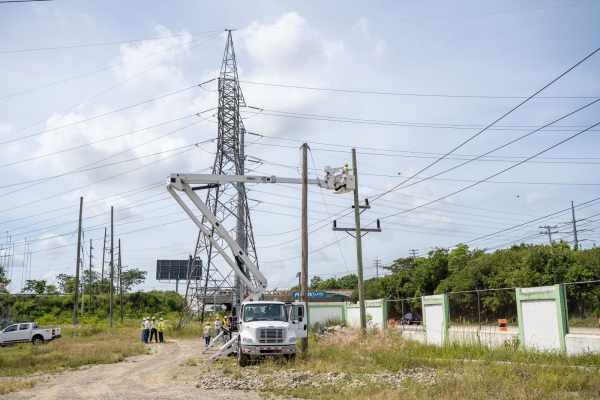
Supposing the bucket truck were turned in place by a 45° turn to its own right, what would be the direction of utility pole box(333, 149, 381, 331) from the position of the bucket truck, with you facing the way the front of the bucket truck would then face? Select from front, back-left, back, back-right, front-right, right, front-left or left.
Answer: back

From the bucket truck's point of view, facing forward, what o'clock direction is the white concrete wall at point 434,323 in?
The white concrete wall is roughly at 8 o'clock from the bucket truck.

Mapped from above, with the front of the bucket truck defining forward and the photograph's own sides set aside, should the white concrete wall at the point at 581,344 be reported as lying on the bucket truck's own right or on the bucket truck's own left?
on the bucket truck's own left

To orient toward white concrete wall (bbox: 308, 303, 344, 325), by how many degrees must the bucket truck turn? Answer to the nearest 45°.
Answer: approximately 180°

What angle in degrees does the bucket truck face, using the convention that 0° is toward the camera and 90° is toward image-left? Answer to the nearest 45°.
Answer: approximately 0°

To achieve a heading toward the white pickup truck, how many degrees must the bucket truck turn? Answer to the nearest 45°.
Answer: approximately 135° to its right

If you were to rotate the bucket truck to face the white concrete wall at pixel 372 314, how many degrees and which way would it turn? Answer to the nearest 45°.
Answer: approximately 135° to its left
